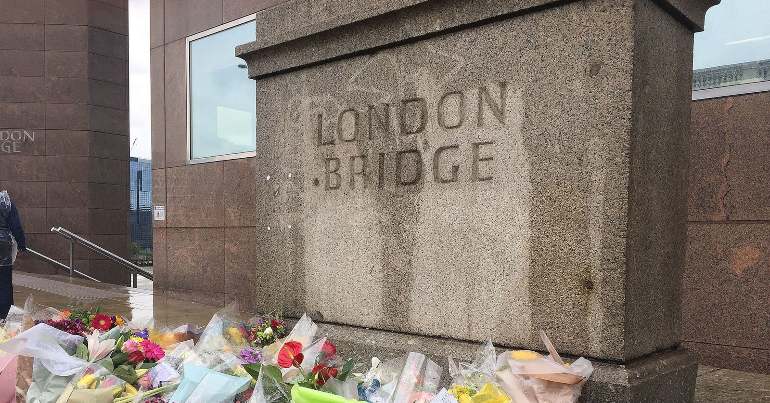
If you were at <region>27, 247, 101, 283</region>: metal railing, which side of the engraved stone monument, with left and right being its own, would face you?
right

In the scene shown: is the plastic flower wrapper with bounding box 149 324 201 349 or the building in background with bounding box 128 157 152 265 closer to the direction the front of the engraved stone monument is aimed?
the plastic flower wrapper

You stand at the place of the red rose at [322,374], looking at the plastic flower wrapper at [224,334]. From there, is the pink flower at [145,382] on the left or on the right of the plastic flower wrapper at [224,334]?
left

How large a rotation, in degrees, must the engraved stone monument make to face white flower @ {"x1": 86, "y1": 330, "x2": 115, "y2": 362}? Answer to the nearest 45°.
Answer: approximately 45° to its right

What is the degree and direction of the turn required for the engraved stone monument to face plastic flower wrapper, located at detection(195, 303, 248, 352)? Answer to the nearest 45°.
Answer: approximately 45° to its right

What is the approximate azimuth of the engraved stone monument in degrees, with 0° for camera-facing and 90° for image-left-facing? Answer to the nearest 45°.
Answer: approximately 45°

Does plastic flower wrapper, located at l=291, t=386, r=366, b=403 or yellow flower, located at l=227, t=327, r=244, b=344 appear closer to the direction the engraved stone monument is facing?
the plastic flower wrapper
